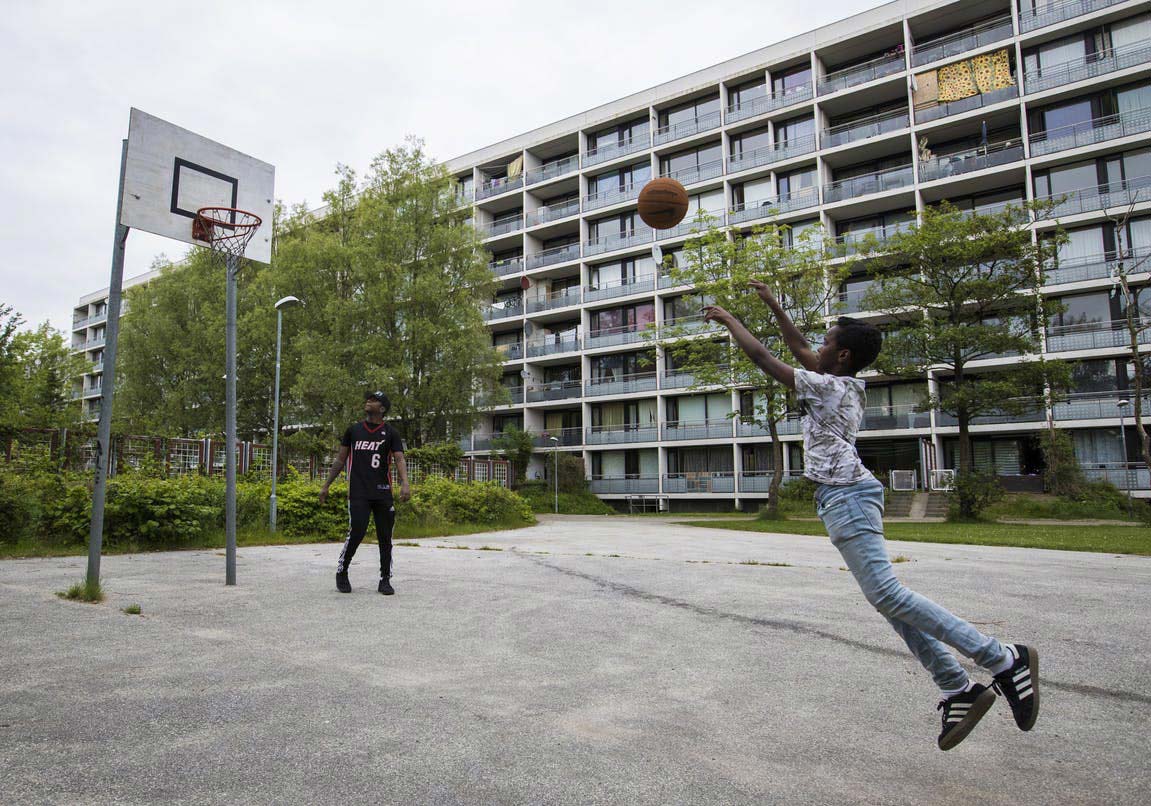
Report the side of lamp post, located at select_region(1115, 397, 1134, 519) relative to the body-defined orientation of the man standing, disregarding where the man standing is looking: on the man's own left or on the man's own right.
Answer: on the man's own left

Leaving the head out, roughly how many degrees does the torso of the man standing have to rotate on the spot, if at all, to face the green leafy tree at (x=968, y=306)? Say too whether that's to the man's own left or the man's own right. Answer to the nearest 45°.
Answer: approximately 135° to the man's own left

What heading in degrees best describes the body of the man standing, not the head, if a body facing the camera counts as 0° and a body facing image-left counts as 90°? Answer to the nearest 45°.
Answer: approximately 0°

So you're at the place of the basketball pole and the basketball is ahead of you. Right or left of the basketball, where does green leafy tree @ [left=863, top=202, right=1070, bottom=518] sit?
left

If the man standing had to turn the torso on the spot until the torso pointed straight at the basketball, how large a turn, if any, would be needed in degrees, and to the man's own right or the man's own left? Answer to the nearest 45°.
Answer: approximately 45° to the man's own left

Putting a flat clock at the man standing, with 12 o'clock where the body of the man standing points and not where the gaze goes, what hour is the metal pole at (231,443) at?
The metal pole is roughly at 4 o'clock from the man standing.

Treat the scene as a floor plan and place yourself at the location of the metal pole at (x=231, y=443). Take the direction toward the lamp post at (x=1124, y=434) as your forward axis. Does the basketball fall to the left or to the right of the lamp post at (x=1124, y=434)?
right

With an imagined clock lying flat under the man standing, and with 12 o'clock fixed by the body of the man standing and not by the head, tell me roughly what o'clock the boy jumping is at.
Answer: The boy jumping is roughly at 11 o'clock from the man standing.

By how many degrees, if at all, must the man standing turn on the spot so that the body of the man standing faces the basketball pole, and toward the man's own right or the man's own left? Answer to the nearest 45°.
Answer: approximately 90° to the man's own right

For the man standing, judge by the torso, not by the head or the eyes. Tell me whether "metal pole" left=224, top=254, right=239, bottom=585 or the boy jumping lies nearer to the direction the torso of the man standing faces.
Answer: the boy jumping
